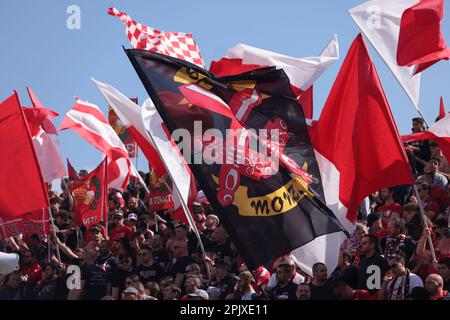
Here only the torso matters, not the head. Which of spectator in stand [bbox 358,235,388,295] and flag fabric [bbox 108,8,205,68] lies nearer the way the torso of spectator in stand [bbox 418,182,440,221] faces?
the spectator in stand

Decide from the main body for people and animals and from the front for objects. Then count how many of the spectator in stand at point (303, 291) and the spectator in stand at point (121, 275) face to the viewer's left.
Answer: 0

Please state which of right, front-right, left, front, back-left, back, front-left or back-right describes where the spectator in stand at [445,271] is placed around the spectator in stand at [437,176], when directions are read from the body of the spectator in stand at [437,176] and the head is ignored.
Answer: front-left

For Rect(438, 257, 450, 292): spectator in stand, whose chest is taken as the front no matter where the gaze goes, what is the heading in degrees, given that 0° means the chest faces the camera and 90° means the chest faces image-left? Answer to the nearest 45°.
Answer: approximately 45°

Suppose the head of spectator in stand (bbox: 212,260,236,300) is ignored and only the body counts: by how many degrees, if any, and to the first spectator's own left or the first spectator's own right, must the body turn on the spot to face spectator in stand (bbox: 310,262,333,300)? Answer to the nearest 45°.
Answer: approximately 90° to the first spectator's own left

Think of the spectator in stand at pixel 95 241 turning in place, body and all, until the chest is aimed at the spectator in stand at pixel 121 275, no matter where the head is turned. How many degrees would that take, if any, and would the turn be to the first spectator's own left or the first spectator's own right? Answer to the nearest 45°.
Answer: approximately 45° to the first spectator's own left
